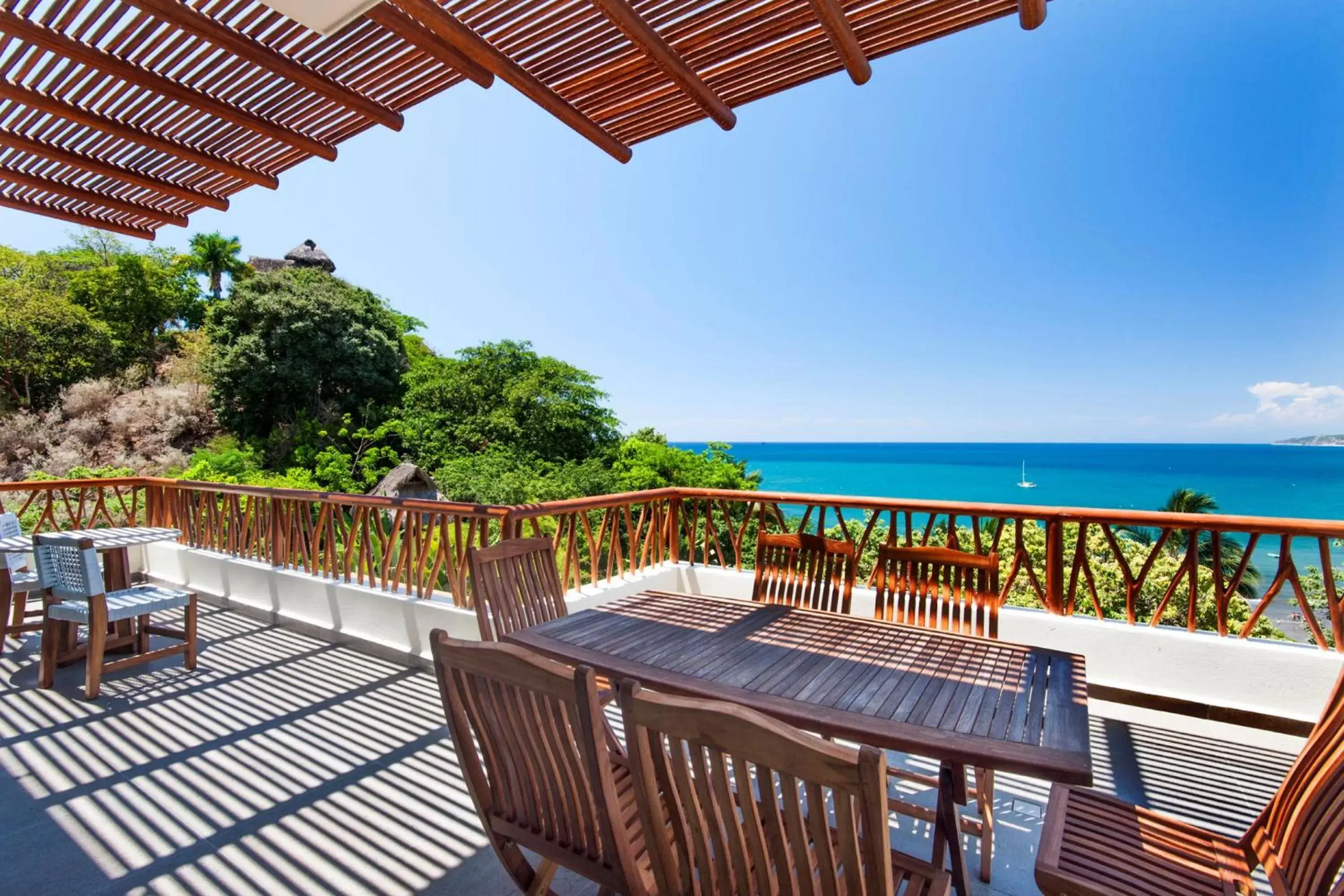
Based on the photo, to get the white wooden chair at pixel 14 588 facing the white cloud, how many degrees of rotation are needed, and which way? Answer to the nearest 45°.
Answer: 0° — it already faces it

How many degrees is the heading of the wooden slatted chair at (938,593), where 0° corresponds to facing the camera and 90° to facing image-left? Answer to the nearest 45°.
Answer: approximately 45°

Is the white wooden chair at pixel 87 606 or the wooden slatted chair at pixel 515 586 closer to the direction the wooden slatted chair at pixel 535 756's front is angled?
the wooden slatted chair

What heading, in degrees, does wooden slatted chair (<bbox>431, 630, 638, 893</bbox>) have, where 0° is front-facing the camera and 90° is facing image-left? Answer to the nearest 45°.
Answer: approximately 225°

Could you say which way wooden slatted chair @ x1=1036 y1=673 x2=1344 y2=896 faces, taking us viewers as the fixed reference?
facing to the left of the viewer

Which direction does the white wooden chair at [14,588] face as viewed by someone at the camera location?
facing to the right of the viewer

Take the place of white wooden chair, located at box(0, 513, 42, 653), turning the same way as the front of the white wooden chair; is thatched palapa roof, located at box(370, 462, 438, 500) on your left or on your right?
on your left

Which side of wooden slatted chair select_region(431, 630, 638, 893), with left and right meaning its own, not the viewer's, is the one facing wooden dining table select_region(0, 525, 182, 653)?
left

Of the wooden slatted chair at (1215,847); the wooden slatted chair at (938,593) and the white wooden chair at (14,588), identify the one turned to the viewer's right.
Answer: the white wooden chair

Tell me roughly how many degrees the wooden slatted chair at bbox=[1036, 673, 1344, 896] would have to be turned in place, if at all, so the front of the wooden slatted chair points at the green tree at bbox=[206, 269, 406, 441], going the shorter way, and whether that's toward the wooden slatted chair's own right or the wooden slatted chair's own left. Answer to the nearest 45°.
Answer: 0° — it already faces it

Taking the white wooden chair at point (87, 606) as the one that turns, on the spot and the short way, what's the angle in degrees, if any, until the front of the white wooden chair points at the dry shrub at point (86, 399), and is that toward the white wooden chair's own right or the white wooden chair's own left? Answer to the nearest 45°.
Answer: approximately 45° to the white wooden chair's own left

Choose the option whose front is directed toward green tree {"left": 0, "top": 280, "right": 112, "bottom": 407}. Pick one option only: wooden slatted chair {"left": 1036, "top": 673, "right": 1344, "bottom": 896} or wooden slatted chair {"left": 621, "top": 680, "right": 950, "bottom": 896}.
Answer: wooden slatted chair {"left": 1036, "top": 673, "right": 1344, "bottom": 896}

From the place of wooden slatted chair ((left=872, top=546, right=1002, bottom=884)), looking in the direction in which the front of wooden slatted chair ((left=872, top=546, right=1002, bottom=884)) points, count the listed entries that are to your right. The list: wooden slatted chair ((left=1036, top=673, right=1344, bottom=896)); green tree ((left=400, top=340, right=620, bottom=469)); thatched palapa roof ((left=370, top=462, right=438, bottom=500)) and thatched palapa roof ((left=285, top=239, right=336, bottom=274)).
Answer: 3
